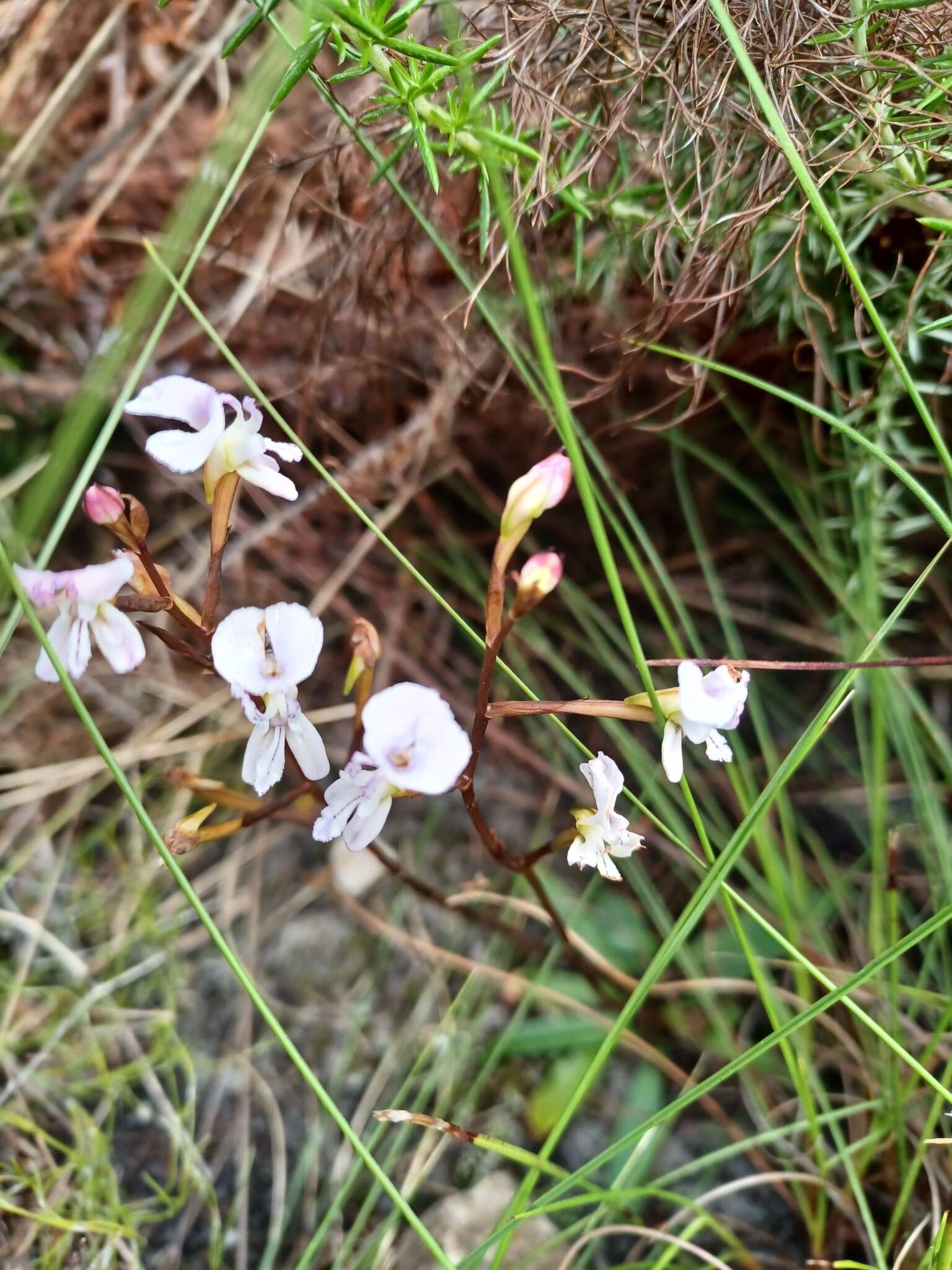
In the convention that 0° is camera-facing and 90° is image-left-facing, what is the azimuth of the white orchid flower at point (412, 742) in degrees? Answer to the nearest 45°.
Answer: approximately 0°

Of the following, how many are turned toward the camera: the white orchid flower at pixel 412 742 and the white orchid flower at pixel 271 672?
2
